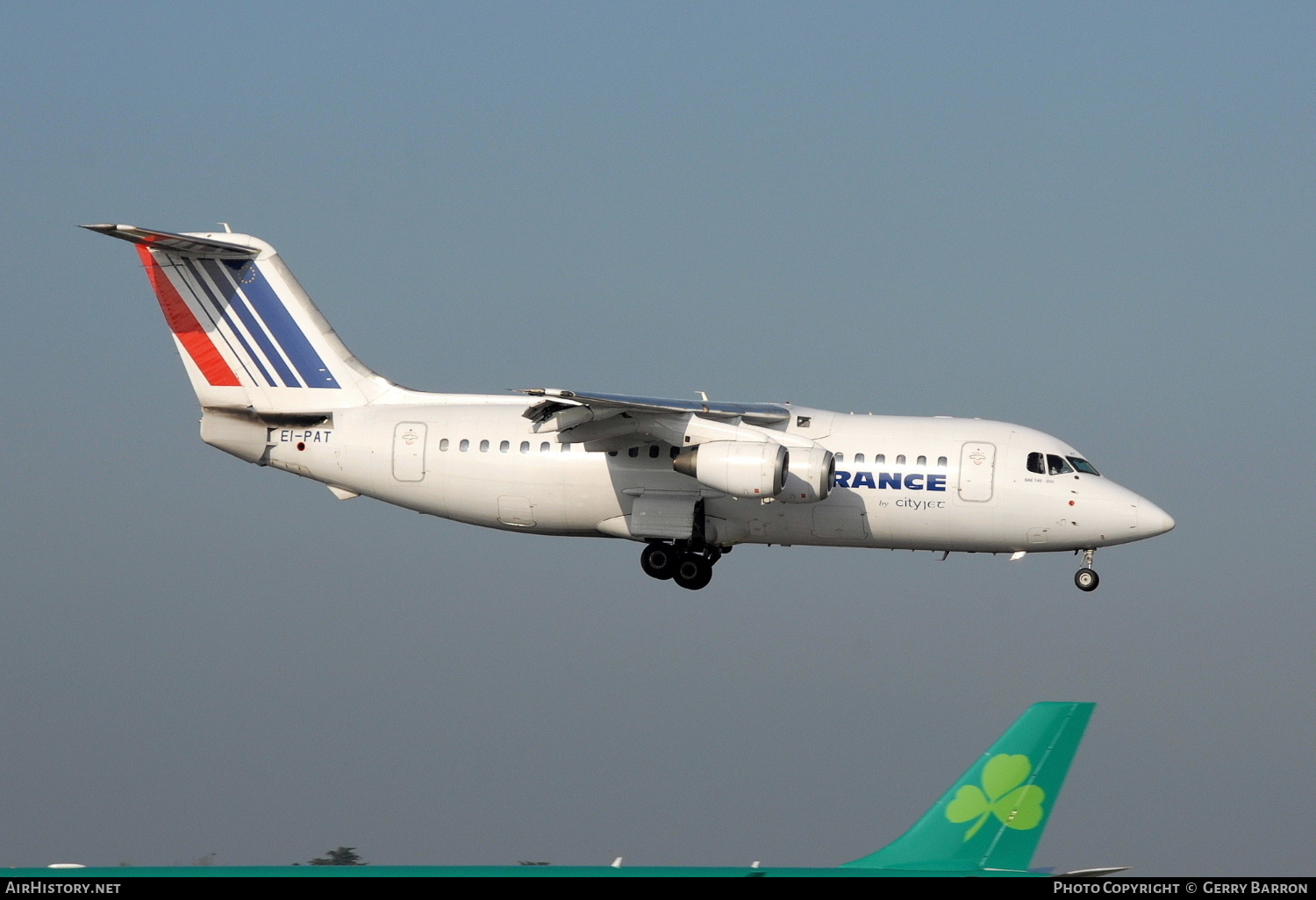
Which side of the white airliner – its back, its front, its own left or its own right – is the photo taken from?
right
